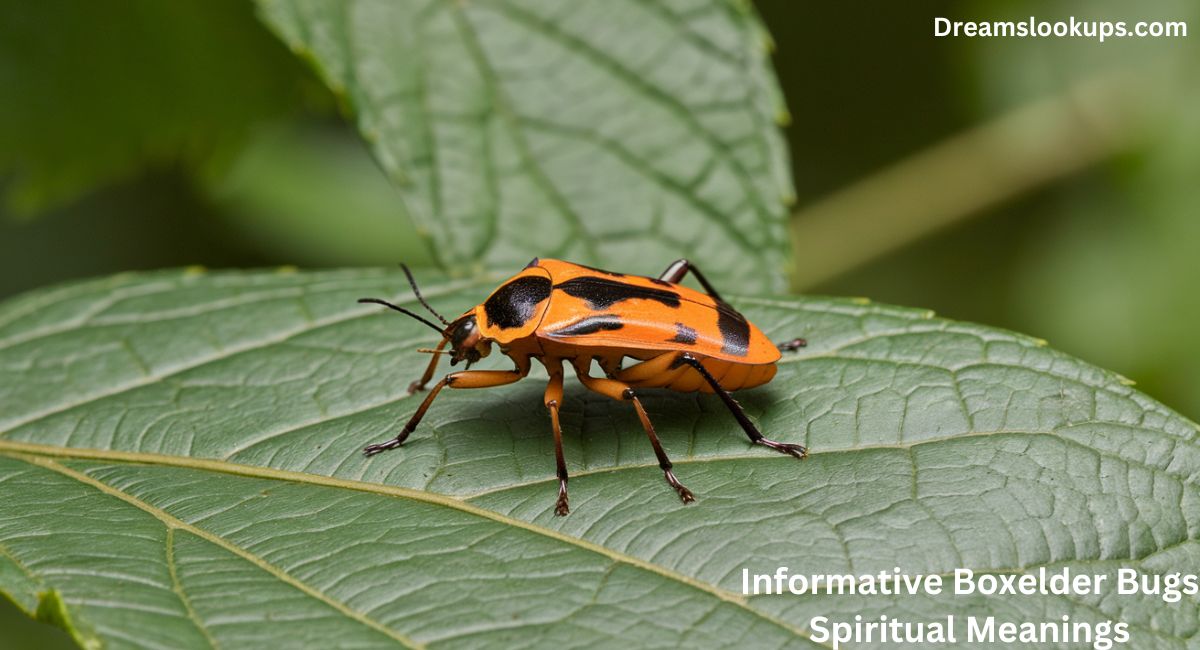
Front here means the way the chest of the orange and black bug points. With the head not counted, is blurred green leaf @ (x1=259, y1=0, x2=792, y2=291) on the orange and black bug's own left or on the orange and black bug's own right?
on the orange and black bug's own right

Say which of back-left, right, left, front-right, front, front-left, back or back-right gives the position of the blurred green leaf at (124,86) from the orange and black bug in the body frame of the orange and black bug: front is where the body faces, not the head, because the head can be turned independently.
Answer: front-right

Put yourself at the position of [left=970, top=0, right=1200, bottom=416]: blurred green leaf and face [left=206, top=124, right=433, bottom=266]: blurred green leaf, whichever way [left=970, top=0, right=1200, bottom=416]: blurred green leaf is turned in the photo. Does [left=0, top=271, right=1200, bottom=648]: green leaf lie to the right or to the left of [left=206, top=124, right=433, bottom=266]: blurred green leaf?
left

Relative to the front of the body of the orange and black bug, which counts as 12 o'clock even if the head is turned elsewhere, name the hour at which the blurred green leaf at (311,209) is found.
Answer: The blurred green leaf is roughly at 2 o'clock from the orange and black bug.

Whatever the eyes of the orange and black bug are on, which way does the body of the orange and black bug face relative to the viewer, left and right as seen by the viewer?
facing to the left of the viewer

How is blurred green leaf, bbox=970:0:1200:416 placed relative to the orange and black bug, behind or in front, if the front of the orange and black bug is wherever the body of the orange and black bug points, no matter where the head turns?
behind
